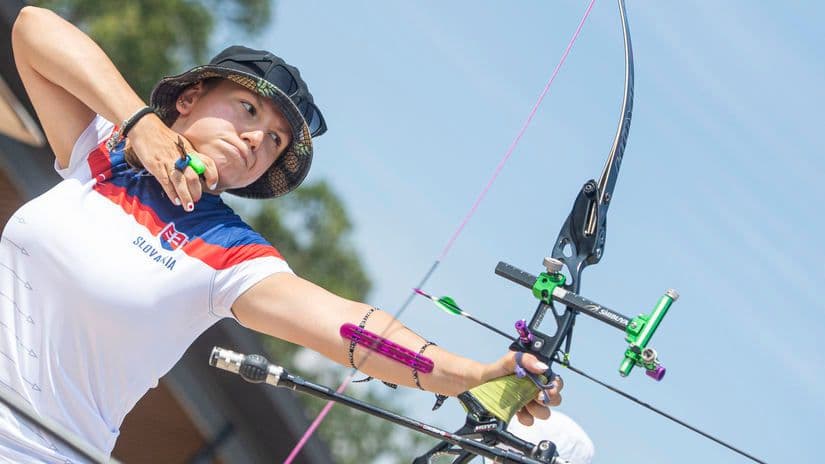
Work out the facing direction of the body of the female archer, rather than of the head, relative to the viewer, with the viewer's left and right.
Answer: facing the viewer
